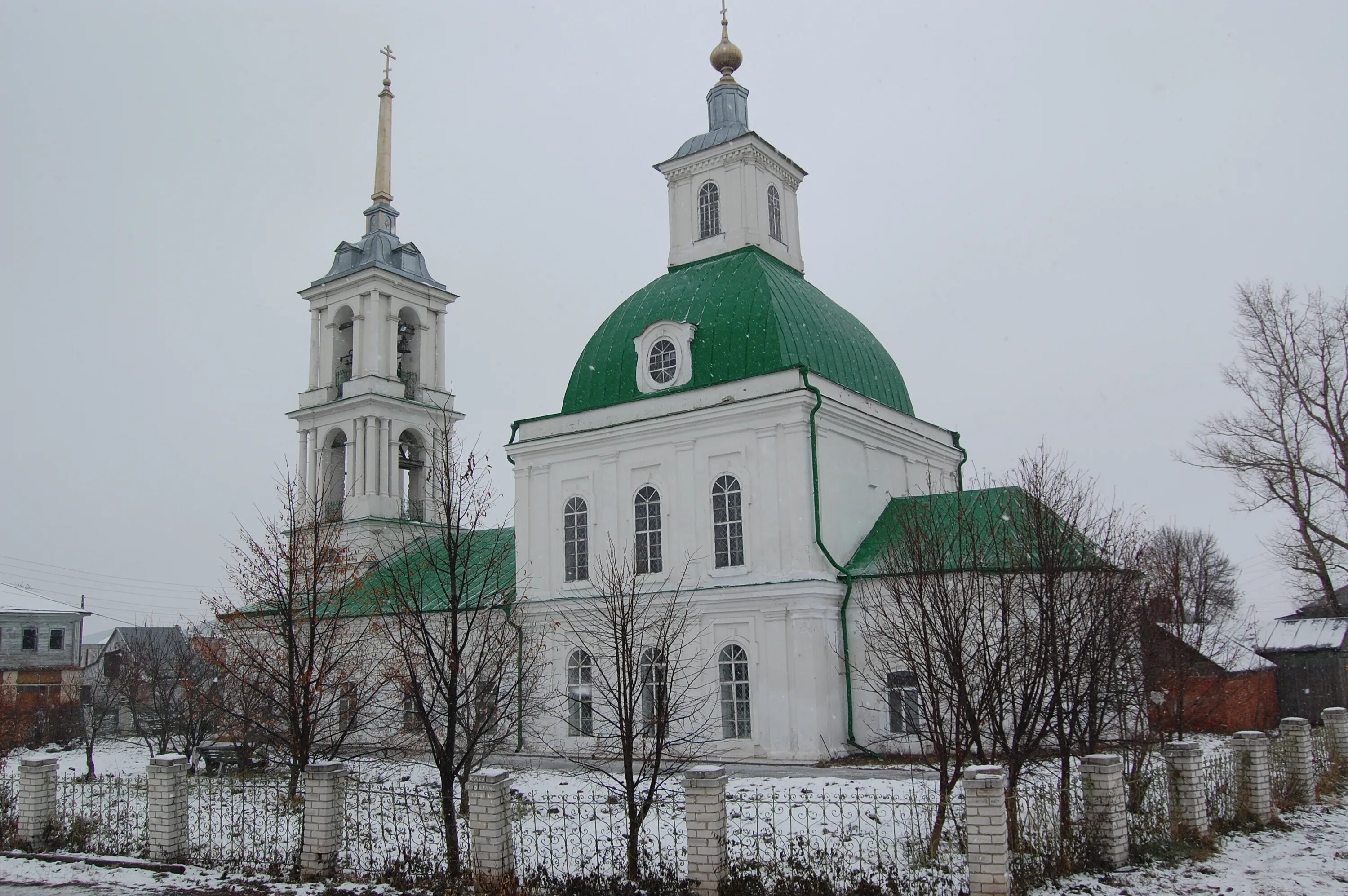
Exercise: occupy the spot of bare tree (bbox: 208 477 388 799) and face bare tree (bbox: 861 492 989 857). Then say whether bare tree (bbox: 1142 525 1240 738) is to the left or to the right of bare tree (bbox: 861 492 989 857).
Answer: left

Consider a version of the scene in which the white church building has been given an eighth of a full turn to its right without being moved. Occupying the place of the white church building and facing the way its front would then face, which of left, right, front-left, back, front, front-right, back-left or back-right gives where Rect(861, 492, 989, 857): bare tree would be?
back

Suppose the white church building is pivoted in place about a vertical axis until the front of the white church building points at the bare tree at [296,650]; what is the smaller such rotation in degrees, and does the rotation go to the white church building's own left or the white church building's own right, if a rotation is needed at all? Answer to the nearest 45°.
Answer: approximately 90° to the white church building's own left

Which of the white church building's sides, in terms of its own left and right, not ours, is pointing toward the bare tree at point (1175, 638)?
back

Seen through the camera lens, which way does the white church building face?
facing away from the viewer and to the left of the viewer
